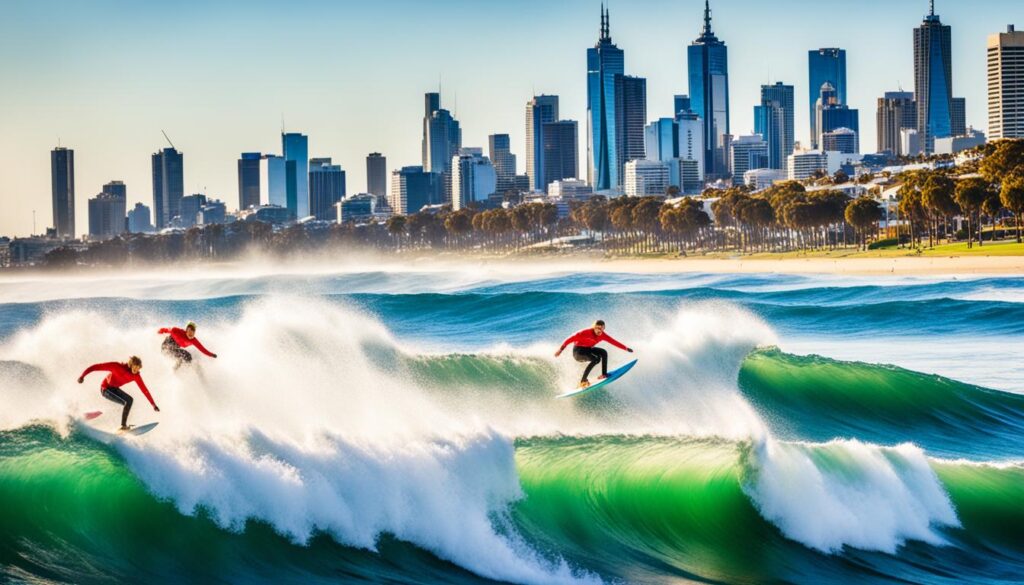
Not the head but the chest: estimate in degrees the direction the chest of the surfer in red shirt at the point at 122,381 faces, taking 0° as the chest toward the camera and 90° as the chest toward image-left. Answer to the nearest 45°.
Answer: approximately 315°

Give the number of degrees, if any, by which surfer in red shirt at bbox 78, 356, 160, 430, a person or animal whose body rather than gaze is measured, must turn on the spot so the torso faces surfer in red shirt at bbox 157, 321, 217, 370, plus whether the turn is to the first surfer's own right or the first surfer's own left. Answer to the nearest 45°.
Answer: approximately 135° to the first surfer's own left
